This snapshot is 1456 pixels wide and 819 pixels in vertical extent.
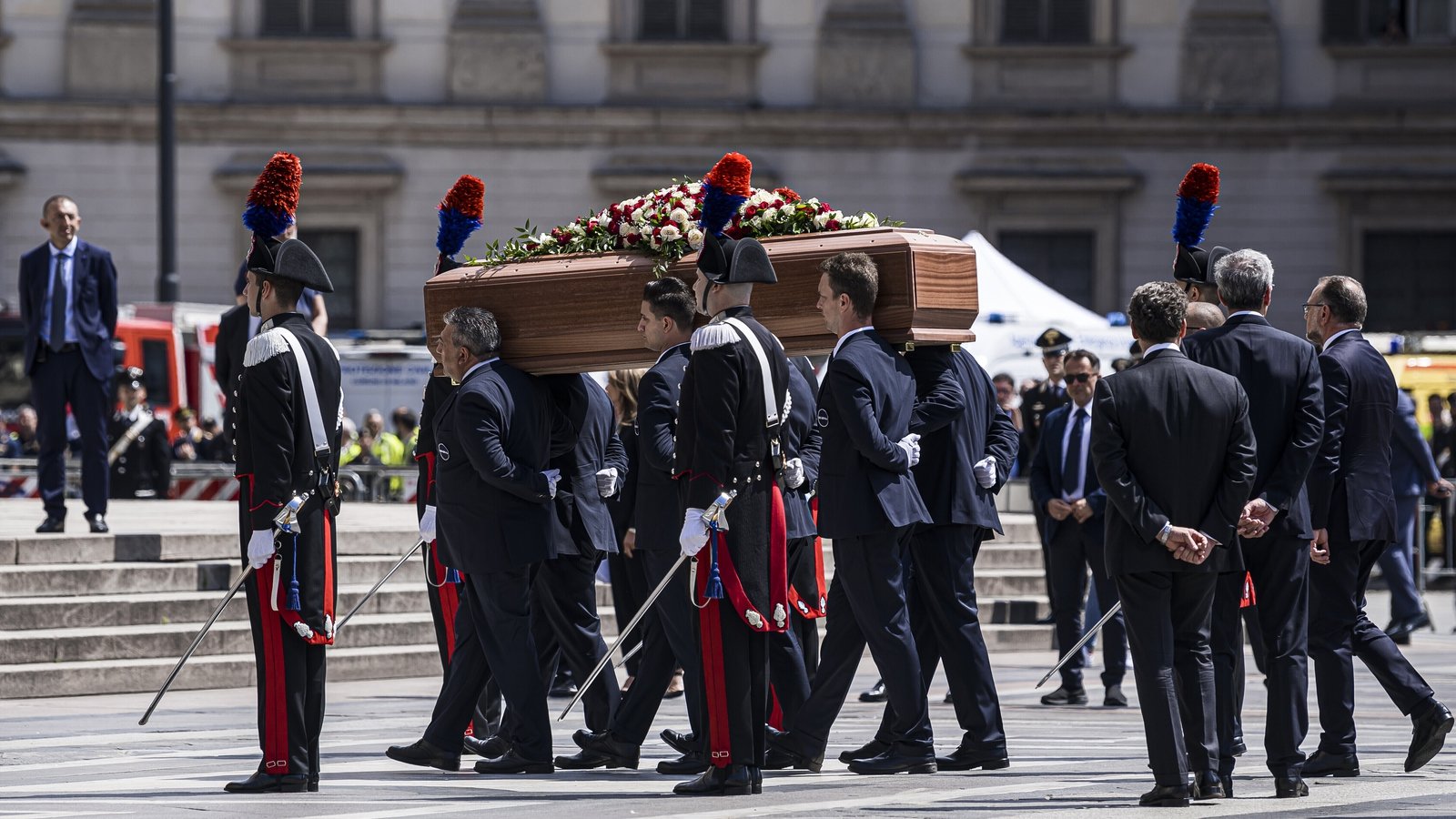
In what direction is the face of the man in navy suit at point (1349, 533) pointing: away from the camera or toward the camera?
away from the camera

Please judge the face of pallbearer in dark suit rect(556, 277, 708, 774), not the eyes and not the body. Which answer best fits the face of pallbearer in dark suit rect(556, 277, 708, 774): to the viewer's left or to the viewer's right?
to the viewer's left

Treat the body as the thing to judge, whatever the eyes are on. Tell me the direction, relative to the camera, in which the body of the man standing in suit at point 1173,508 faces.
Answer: away from the camera

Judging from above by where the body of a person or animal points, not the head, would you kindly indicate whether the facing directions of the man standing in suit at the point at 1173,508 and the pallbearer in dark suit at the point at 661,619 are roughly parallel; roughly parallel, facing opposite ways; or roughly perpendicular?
roughly perpendicular

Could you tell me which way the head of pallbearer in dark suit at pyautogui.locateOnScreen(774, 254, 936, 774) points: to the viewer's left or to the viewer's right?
to the viewer's left

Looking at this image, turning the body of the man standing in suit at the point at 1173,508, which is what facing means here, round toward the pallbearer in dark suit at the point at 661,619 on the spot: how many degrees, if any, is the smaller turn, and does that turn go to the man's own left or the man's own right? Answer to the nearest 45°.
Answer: approximately 45° to the man's own left

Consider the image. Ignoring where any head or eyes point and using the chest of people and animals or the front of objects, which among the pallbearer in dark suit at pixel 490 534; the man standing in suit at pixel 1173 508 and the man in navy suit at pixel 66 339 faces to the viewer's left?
the pallbearer in dark suit

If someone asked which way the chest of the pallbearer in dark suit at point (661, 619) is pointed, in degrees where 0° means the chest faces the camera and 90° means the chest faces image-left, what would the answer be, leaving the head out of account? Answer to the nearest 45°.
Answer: approximately 90°

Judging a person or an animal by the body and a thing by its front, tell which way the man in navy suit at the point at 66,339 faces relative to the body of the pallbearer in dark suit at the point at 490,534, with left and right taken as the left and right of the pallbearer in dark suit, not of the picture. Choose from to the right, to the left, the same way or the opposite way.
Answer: to the left

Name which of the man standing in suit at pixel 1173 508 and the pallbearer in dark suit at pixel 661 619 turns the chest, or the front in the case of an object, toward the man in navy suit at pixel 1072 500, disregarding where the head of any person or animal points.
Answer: the man standing in suit

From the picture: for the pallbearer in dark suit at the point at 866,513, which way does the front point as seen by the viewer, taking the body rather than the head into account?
to the viewer's left

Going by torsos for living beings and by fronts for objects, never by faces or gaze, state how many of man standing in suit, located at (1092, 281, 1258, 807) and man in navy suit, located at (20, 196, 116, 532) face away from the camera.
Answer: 1

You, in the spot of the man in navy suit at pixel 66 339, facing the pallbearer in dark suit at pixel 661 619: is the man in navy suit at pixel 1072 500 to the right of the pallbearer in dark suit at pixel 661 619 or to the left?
left
